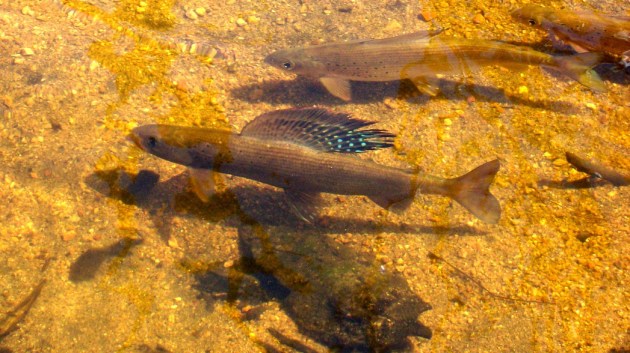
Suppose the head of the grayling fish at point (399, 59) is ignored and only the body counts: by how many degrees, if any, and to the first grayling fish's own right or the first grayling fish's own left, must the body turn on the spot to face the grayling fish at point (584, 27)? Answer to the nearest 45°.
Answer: approximately 135° to the first grayling fish's own right

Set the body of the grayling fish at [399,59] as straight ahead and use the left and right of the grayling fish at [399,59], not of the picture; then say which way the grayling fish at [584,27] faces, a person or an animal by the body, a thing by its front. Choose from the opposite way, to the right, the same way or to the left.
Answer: the same way

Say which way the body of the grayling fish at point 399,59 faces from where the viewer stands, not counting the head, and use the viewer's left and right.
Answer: facing to the left of the viewer

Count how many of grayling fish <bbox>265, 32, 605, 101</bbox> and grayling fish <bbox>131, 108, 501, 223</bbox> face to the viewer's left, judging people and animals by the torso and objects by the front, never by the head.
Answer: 2

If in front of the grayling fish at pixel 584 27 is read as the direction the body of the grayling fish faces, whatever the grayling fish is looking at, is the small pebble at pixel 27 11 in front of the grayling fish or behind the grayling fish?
in front

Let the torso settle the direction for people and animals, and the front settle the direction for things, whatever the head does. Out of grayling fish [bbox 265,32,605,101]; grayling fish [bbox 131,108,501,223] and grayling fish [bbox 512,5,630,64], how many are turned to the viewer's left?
3

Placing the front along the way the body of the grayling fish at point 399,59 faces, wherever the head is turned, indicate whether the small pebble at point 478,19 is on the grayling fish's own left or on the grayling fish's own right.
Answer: on the grayling fish's own right

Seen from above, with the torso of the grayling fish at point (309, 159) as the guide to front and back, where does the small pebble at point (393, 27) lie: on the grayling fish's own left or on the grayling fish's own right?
on the grayling fish's own right

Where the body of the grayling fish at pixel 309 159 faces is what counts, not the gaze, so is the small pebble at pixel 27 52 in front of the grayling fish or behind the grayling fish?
in front

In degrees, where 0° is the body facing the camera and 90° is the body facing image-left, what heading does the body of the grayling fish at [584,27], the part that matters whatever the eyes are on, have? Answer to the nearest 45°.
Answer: approximately 90°

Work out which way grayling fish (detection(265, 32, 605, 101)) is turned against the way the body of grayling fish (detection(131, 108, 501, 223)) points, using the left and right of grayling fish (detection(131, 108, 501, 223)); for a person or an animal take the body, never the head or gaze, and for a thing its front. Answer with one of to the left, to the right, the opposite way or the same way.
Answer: the same way

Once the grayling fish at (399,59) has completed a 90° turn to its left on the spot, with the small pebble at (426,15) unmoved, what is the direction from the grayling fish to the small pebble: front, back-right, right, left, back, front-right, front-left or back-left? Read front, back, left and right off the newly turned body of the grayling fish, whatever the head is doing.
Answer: back

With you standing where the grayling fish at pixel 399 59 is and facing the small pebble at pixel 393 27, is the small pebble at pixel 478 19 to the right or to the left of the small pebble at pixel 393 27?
right

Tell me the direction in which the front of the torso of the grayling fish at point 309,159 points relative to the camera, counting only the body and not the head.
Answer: to the viewer's left

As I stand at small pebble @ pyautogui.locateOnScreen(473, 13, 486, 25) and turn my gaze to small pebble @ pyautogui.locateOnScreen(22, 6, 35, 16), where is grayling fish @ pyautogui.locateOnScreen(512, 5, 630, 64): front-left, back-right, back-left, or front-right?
back-left
